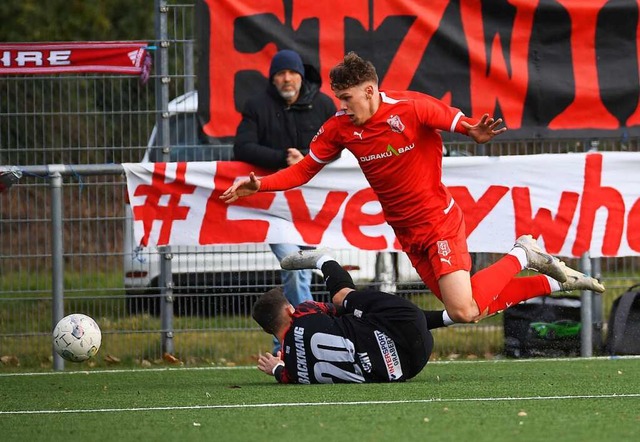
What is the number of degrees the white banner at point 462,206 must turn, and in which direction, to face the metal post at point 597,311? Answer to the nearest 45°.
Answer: approximately 90° to its left

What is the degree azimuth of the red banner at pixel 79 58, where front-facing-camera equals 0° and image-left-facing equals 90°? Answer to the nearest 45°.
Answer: approximately 0°

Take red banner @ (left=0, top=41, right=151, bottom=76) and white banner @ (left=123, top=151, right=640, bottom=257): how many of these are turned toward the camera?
2

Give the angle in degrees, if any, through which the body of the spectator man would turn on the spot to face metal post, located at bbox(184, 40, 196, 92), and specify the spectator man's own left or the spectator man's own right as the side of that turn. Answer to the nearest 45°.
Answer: approximately 135° to the spectator man's own right

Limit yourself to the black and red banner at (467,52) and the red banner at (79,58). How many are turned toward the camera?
2

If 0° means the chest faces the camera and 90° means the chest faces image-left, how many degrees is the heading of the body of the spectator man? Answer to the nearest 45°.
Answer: approximately 0°

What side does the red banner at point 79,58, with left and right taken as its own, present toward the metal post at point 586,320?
left

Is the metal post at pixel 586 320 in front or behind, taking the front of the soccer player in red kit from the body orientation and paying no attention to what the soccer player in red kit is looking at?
behind
